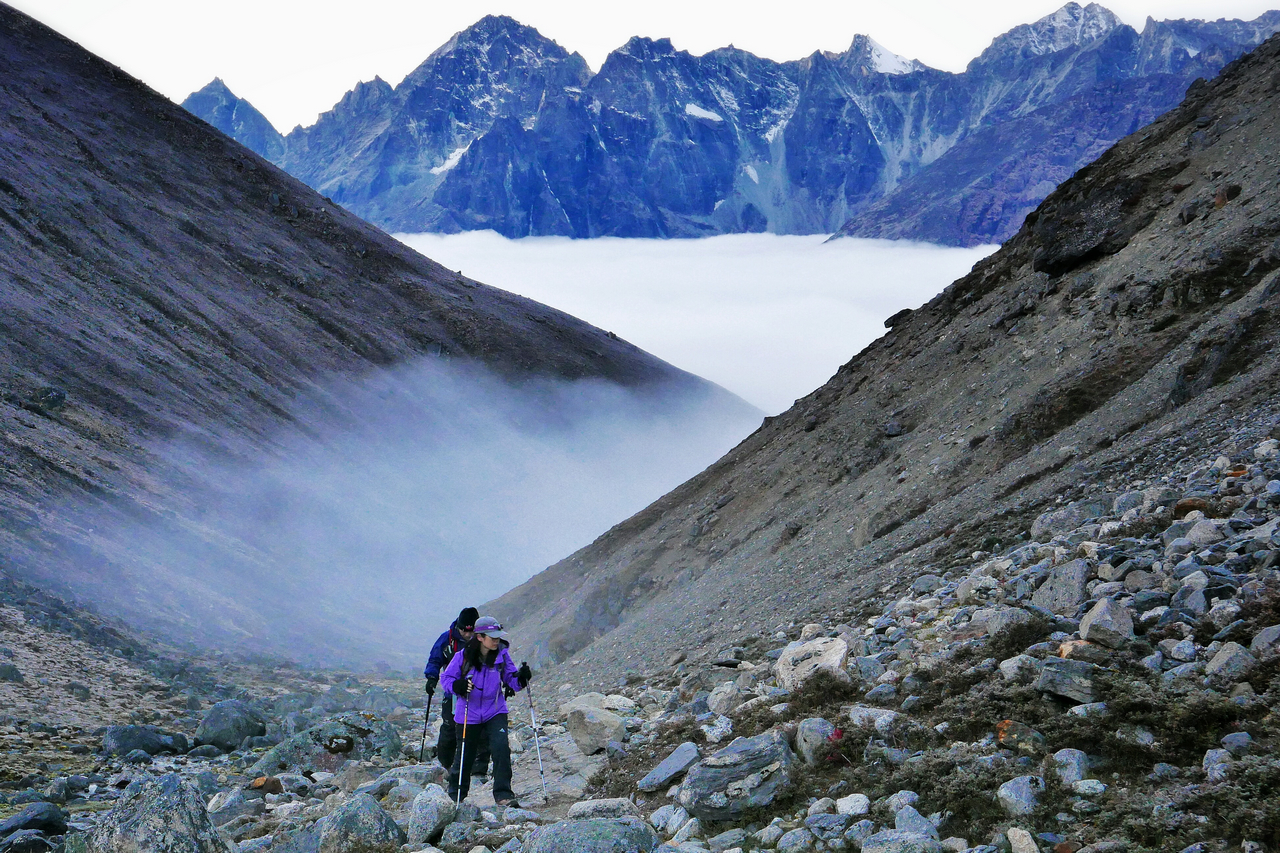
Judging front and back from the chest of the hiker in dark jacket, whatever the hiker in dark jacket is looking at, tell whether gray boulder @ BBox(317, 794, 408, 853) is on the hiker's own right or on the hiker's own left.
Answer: on the hiker's own right

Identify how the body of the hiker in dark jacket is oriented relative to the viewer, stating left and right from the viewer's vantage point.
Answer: facing the viewer and to the right of the viewer

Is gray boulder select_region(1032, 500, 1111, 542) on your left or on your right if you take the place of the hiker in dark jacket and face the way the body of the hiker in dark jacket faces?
on your left
